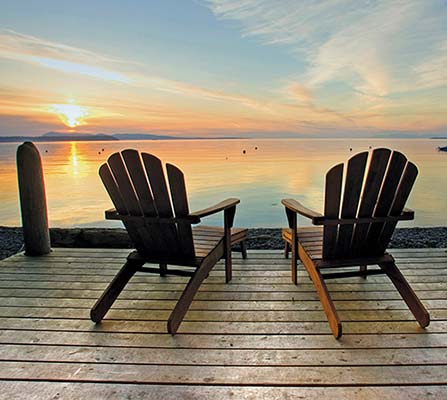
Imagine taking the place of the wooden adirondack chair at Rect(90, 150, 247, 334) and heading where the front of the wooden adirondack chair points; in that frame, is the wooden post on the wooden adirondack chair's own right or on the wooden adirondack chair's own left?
on the wooden adirondack chair's own left

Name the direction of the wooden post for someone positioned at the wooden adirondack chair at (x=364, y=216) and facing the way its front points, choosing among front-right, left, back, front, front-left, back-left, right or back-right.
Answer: front-left

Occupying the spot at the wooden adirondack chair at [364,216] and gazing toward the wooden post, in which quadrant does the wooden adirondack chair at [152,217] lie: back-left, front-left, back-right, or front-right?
front-left

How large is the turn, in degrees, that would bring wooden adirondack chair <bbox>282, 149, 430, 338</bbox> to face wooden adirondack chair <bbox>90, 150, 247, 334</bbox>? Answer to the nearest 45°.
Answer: approximately 45° to its left

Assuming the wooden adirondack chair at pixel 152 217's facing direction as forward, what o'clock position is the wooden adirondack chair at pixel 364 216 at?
the wooden adirondack chair at pixel 364 216 is roughly at 2 o'clock from the wooden adirondack chair at pixel 152 217.

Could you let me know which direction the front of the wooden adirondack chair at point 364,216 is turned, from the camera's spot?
facing away from the viewer and to the left of the viewer

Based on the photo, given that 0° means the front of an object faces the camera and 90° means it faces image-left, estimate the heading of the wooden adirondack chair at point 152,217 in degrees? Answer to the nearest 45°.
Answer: approximately 225°

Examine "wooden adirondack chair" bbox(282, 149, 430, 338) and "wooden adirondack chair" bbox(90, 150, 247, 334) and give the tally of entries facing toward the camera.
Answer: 0
